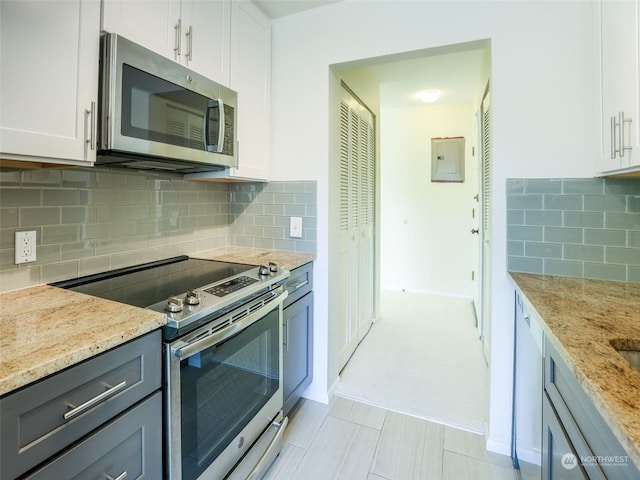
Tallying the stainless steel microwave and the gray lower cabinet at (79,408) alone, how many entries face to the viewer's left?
0

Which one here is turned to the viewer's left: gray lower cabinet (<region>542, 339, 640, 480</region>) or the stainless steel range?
the gray lower cabinet

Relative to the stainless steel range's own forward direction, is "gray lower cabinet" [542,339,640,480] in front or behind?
in front

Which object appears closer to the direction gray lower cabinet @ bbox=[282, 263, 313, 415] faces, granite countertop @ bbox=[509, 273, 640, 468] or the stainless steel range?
the granite countertop

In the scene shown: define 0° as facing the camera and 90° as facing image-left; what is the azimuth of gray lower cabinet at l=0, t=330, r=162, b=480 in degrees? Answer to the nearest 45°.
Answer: approximately 315°

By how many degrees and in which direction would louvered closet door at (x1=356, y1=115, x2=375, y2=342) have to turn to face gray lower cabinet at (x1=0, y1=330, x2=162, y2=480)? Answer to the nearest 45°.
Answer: approximately 90° to its right

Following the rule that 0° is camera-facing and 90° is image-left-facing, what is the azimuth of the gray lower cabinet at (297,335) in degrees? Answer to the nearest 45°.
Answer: approximately 315°

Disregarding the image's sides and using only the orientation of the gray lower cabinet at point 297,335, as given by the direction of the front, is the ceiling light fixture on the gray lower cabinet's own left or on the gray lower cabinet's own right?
on the gray lower cabinet's own left

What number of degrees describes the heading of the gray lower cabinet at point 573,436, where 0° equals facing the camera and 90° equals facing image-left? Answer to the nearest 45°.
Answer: approximately 90°

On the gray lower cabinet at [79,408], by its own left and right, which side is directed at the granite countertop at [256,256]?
left

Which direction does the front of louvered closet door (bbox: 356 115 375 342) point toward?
to the viewer's right

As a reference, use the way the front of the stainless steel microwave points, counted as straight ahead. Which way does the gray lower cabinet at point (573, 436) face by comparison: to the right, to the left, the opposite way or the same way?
the opposite way

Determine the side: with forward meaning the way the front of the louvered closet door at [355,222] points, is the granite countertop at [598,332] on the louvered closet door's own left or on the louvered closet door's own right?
on the louvered closet door's own right
